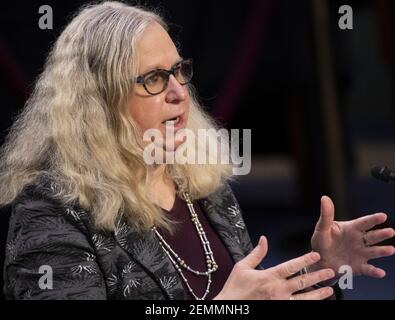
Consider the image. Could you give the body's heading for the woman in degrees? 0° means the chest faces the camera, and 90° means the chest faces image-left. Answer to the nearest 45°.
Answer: approximately 315°
